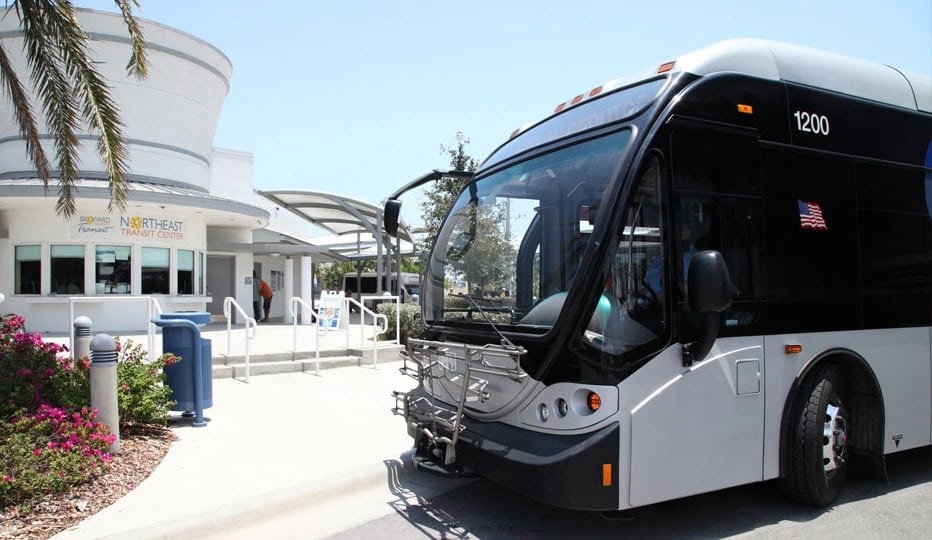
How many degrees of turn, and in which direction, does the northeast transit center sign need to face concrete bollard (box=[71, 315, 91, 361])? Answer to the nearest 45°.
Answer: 0° — it already faces it

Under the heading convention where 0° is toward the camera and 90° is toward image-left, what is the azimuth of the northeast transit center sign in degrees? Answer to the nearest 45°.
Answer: approximately 0°

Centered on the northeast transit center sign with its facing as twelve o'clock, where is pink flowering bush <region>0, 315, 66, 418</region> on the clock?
The pink flowering bush is roughly at 12 o'clock from the northeast transit center sign.

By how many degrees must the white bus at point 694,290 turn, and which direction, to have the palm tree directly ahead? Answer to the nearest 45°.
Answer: approximately 45° to its right

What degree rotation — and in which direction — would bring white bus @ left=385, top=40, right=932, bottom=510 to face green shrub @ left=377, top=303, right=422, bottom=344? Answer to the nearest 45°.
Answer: approximately 90° to its right

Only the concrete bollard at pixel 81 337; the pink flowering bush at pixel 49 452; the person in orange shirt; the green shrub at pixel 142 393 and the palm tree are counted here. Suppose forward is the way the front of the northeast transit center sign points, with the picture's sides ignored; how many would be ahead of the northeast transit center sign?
4

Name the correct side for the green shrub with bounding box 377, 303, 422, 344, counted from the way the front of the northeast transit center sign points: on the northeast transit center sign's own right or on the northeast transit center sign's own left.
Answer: on the northeast transit center sign's own left

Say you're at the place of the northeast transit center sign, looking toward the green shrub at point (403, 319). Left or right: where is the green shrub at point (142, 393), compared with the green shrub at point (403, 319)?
right

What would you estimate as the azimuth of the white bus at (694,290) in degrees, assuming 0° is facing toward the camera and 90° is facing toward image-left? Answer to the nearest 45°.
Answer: approximately 45°

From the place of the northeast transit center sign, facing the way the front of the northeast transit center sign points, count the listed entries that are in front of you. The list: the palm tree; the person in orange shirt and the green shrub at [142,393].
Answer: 2

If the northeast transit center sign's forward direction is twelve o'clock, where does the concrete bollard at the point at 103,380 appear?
The concrete bollard is roughly at 12 o'clock from the northeast transit center sign.

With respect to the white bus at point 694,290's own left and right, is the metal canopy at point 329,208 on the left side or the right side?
on its right
